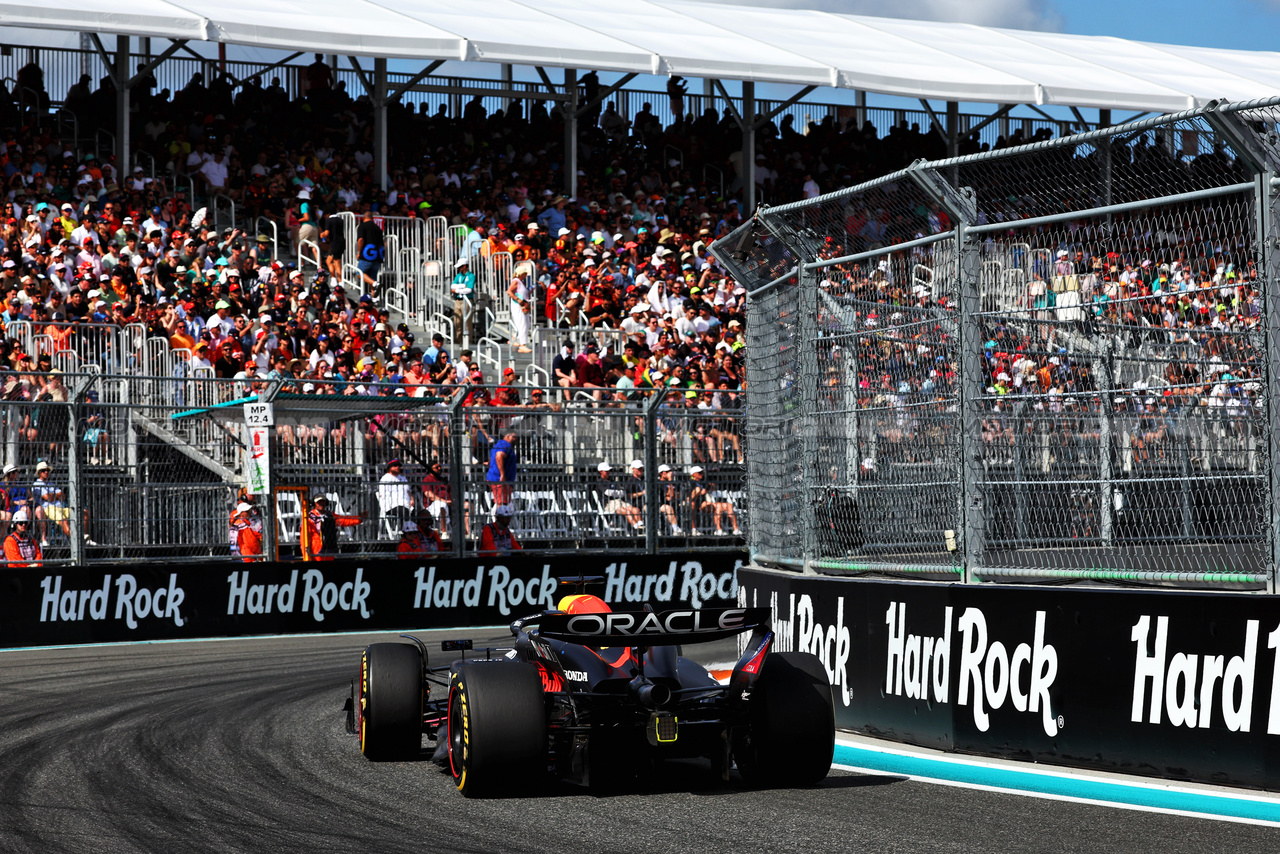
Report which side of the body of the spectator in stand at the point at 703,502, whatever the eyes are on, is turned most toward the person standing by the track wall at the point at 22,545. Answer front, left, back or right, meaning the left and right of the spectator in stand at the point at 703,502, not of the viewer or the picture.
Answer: right

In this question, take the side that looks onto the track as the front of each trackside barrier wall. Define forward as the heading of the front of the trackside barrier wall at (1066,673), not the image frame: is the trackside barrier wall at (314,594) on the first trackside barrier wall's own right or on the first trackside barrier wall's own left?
on the first trackside barrier wall's own right

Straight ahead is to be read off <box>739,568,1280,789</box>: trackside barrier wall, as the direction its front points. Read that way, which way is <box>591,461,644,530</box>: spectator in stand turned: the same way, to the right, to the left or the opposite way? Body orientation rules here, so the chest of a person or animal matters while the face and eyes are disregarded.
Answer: to the left

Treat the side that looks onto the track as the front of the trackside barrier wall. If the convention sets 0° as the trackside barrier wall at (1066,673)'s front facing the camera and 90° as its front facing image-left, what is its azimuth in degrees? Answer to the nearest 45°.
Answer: approximately 45°

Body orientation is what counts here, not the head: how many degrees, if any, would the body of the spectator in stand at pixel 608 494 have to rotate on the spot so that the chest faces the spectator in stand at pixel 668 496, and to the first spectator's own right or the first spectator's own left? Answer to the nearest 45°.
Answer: approximately 45° to the first spectator's own left

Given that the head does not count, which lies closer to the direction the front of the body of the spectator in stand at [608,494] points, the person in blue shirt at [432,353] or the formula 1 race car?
the formula 1 race car

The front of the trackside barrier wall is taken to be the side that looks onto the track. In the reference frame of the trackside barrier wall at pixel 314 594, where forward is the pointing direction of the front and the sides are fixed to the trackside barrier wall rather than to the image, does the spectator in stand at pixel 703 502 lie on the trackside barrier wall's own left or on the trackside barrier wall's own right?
on the trackside barrier wall's own left

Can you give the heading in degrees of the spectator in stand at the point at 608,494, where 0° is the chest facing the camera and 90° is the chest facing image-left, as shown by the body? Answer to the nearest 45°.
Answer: approximately 315°

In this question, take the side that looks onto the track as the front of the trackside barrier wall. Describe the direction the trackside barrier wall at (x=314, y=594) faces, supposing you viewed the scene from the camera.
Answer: facing the viewer

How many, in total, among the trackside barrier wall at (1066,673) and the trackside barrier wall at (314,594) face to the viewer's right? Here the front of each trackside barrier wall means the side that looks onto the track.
0

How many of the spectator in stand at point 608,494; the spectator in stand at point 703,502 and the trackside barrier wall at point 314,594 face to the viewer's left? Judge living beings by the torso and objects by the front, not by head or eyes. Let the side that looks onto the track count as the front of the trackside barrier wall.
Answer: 0
